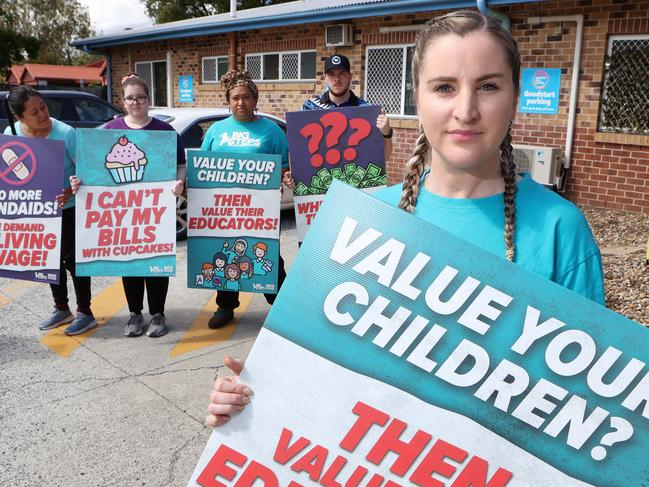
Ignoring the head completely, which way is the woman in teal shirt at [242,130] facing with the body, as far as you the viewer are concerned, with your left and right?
facing the viewer

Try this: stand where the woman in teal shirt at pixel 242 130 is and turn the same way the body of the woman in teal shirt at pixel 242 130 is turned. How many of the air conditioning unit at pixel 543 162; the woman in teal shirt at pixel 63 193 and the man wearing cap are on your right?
1

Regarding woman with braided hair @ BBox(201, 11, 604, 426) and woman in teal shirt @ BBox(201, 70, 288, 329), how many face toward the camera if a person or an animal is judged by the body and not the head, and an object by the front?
2

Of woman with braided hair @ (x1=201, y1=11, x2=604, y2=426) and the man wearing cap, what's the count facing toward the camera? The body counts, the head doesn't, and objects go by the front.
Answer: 2

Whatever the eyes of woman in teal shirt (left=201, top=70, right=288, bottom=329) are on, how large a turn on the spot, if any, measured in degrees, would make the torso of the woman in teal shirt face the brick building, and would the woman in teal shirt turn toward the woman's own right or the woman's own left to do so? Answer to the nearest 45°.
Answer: approximately 135° to the woman's own left

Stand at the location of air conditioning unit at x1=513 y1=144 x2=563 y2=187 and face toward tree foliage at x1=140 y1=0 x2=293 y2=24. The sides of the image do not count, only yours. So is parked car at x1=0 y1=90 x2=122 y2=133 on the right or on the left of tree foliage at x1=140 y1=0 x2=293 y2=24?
left

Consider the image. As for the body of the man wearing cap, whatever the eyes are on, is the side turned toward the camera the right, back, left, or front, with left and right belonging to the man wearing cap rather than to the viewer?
front

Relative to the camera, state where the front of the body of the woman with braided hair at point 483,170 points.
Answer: toward the camera

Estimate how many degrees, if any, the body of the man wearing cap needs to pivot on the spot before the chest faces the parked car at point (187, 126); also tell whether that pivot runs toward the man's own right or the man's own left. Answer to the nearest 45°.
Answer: approximately 135° to the man's own right

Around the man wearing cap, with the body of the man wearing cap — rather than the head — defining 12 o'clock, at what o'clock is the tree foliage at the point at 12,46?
The tree foliage is roughly at 5 o'clock from the man wearing cap.

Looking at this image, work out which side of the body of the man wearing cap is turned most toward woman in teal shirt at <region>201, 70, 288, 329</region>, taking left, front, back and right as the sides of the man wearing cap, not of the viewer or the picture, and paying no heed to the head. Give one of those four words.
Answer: right

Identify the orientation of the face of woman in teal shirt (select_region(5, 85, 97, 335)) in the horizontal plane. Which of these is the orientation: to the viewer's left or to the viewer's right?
to the viewer's right
